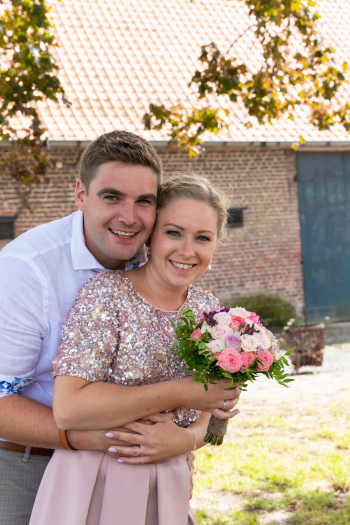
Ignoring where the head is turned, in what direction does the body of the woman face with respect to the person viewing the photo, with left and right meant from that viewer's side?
facing the viewer and to the right of the viewer

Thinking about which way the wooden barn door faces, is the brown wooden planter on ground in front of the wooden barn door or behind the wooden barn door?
in front

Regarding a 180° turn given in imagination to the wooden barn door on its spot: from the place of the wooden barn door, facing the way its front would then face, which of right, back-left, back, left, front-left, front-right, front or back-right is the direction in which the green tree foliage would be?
back

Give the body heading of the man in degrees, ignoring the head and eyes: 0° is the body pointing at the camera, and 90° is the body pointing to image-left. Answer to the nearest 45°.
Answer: approximately 315°

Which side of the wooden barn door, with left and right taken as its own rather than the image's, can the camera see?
front

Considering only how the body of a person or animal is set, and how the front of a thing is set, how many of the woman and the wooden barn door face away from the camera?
0

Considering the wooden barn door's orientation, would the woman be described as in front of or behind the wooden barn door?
in front
